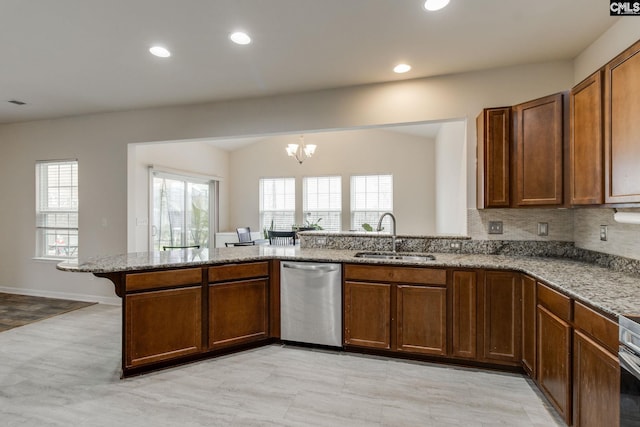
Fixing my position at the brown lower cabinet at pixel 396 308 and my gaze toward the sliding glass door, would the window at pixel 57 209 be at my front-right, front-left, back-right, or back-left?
front-left

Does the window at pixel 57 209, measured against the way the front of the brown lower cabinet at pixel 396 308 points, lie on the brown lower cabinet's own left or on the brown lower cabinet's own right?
on the brown lower cabinet's own right

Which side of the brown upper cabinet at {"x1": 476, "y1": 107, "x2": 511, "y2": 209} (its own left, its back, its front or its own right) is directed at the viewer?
front

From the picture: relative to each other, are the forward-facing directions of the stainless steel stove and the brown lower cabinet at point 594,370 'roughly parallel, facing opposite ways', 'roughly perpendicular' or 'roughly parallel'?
roughly parallel

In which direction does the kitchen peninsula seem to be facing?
toward the camera

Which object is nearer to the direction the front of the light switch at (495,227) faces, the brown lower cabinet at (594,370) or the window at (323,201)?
the brown lower cabinet

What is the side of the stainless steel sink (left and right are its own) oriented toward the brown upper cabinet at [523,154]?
left

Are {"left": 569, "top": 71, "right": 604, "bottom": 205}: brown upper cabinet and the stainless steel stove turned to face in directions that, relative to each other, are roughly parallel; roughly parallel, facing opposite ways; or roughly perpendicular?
roughly parallel

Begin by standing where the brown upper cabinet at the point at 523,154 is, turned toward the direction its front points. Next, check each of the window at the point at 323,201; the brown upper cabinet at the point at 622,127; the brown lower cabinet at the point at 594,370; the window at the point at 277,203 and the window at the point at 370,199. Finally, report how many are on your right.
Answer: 3

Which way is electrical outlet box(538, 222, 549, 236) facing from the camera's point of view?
toward the camera

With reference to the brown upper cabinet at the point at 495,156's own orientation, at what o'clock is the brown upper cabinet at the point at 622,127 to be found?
the brown upper cabinet at the point at 622,127 is roughly at 11 o'clock from the brown upper cabinet at the point at 495,156.

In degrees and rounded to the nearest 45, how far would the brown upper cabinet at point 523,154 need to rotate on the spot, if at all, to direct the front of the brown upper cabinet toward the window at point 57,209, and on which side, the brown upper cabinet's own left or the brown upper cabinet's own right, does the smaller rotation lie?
approximately 45° to the brown upper cabinet's own right

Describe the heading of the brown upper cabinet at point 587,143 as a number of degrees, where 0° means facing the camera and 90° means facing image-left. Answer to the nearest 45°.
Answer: approximately 45°

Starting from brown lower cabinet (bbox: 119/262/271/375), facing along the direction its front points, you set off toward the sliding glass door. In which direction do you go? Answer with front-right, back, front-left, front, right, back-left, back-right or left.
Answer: back-left

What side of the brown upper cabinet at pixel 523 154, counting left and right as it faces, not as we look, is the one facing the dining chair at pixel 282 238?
right

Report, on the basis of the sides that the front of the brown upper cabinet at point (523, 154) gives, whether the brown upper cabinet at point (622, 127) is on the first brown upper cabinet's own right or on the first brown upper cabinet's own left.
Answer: on the first brown upper cabinet's own left
